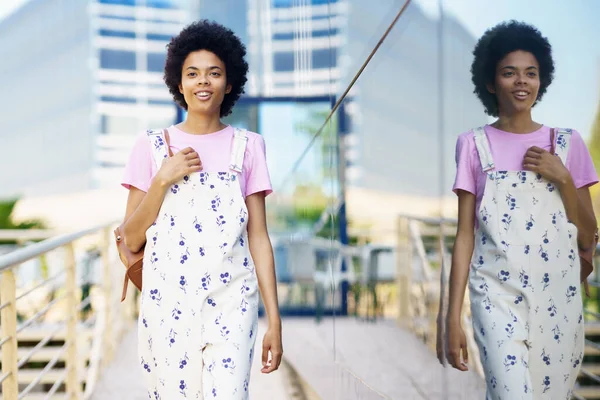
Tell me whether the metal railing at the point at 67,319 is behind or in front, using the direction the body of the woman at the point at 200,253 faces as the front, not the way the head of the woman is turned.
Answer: behind

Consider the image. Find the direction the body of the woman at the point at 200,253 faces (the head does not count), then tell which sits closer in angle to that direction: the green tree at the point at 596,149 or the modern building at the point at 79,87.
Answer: the green tree

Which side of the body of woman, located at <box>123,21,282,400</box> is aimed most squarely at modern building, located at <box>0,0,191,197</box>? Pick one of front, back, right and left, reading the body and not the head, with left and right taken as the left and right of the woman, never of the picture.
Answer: back

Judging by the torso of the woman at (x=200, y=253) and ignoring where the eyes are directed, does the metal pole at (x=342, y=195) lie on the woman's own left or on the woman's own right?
on the woman's own left

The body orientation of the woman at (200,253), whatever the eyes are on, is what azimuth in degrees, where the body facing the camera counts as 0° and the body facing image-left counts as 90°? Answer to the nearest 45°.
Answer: approximately 0°
